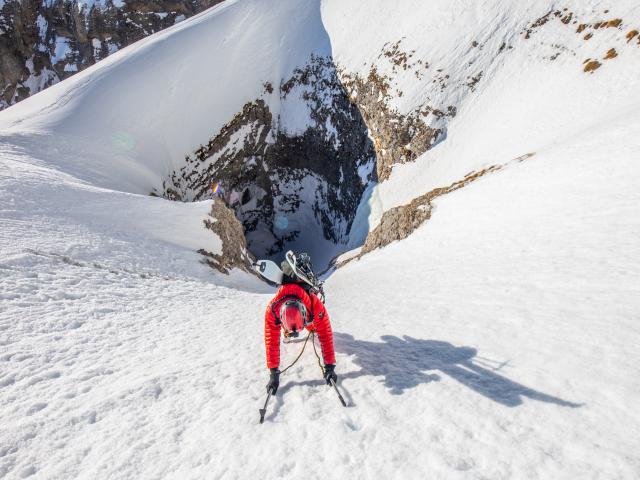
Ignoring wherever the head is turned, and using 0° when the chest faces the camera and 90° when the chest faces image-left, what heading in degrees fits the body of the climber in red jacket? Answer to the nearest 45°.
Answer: approximately 0°
